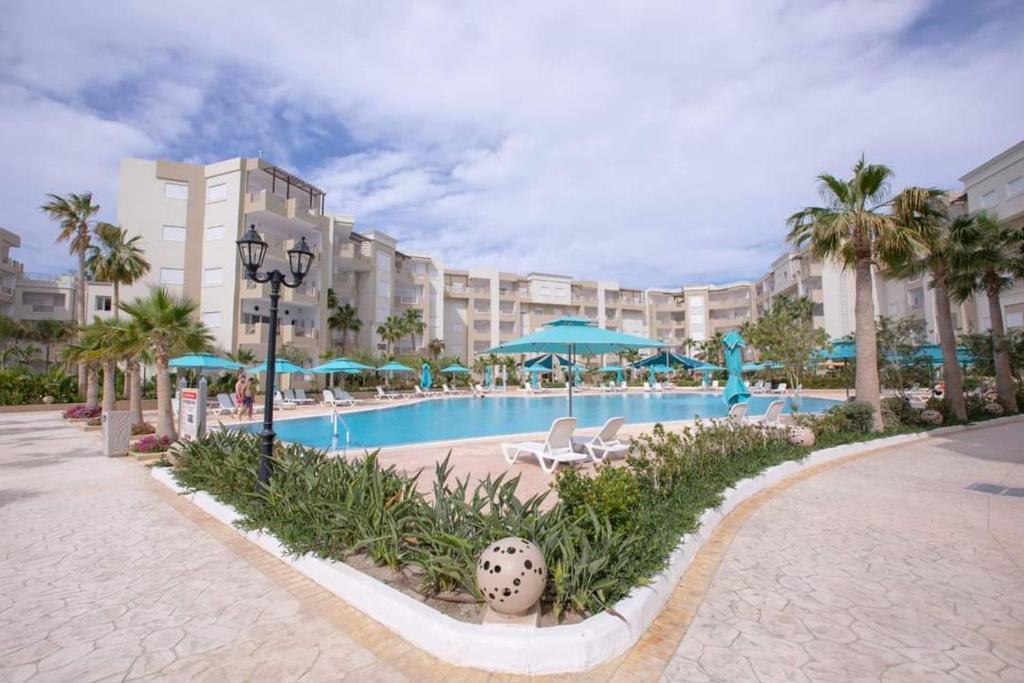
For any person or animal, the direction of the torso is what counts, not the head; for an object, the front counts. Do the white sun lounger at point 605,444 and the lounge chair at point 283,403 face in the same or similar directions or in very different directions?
very different directions

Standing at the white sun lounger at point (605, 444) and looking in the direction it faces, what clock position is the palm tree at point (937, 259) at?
The palm tree is roughly at 5 o'clock from the white sun lounger.

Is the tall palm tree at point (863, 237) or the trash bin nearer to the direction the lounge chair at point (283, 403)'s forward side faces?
the tall palm tree

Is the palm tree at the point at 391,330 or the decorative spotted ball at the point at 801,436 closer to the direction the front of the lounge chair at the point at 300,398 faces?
the decorative spotted ball

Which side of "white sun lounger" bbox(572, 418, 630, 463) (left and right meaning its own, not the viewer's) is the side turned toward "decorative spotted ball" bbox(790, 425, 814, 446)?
back

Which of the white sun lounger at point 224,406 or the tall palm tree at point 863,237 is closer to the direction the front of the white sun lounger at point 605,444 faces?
the white sun lounger

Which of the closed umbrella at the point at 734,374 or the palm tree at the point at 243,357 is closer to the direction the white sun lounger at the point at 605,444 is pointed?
the palm tree

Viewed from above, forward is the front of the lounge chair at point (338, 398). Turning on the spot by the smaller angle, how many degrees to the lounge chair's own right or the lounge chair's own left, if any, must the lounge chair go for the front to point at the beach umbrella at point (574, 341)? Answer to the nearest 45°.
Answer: approximately 45° to the lounge chair's own right

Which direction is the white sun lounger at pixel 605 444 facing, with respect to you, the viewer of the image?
facing to the left of the viewer

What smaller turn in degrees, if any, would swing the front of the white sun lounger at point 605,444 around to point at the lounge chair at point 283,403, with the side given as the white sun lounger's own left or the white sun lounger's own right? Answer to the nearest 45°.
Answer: approximately 45° to the white sun lounger's own right

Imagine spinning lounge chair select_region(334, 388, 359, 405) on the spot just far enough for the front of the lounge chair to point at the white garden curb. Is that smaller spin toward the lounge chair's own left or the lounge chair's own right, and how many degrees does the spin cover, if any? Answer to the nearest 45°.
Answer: approximately 45° to the lounge chair's own right
